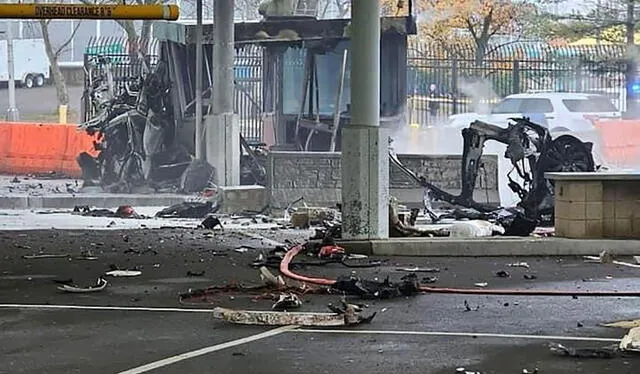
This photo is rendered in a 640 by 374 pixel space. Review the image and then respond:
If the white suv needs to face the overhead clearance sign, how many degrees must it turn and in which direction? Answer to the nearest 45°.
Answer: approximately 90° to its left

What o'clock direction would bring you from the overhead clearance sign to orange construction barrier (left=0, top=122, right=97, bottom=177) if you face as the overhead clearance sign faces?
The orange construction barrier is roughly at 6 o'clock from the overhead clearance sign.

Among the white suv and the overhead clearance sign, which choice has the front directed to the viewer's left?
the white suv

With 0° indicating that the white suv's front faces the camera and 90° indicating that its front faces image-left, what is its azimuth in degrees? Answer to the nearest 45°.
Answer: approximately 90°

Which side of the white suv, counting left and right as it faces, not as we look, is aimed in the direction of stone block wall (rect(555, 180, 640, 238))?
left

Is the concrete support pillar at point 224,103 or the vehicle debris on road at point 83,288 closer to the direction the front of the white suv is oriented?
the concrete support pillar

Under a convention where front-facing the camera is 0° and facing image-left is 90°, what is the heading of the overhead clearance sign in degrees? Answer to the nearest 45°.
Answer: approximately 0°

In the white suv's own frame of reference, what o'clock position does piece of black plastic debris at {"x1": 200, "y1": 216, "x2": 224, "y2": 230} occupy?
The piece of black plastic debris is roughly at 10 o'clock from the white suv.

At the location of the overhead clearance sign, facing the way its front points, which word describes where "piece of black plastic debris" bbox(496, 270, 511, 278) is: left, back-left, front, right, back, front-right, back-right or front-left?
front-left

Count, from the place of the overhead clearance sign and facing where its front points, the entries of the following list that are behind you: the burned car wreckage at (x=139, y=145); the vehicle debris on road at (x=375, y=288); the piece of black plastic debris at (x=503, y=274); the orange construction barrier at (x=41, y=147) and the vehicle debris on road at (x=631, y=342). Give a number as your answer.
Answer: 2

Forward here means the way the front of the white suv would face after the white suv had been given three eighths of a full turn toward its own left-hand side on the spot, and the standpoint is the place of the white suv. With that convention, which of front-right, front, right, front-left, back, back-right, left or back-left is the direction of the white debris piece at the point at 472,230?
front-right
